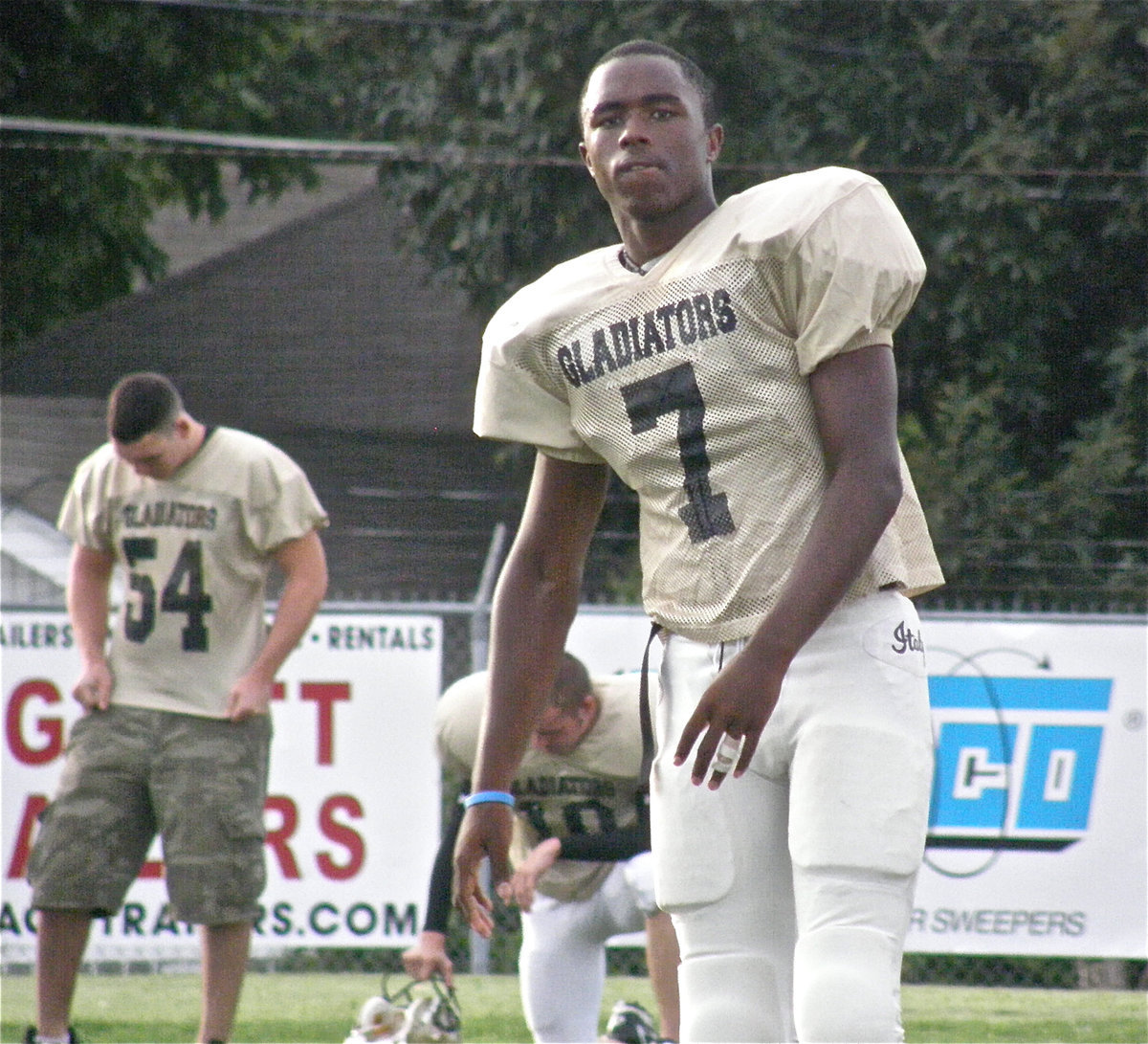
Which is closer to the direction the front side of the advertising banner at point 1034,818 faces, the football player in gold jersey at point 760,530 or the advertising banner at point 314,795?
the football player in gold jersey

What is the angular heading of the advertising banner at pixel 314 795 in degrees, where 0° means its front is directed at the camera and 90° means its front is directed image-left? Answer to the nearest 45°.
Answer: approximately 0°

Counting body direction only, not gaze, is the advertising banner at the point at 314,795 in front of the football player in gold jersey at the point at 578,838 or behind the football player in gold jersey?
behind

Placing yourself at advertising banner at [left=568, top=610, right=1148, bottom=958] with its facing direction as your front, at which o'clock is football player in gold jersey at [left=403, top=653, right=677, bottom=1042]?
The football player in gold jersey is roughly at 1 o'clock from the advertising banner.

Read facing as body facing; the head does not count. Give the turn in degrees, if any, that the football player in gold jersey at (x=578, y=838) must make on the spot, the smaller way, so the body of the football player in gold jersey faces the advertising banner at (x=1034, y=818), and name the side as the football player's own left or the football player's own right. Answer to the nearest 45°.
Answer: approximately 135° to the football player's own left

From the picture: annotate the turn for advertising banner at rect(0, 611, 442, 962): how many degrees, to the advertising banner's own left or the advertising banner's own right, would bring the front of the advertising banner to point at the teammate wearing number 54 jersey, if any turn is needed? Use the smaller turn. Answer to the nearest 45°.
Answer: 0° — it already faces them

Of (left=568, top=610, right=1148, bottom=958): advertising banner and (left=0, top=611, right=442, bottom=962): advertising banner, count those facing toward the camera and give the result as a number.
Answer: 2

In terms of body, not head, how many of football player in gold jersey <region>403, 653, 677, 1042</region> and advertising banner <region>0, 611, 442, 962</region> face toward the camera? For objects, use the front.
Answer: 2

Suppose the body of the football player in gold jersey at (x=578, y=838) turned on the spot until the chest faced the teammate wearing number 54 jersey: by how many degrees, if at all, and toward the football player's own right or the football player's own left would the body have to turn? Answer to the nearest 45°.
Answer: approximately 90° to the football player's own right
